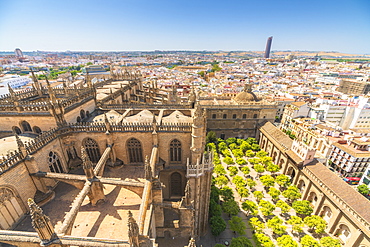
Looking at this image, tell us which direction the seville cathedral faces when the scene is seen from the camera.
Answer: facing away from the viewer
